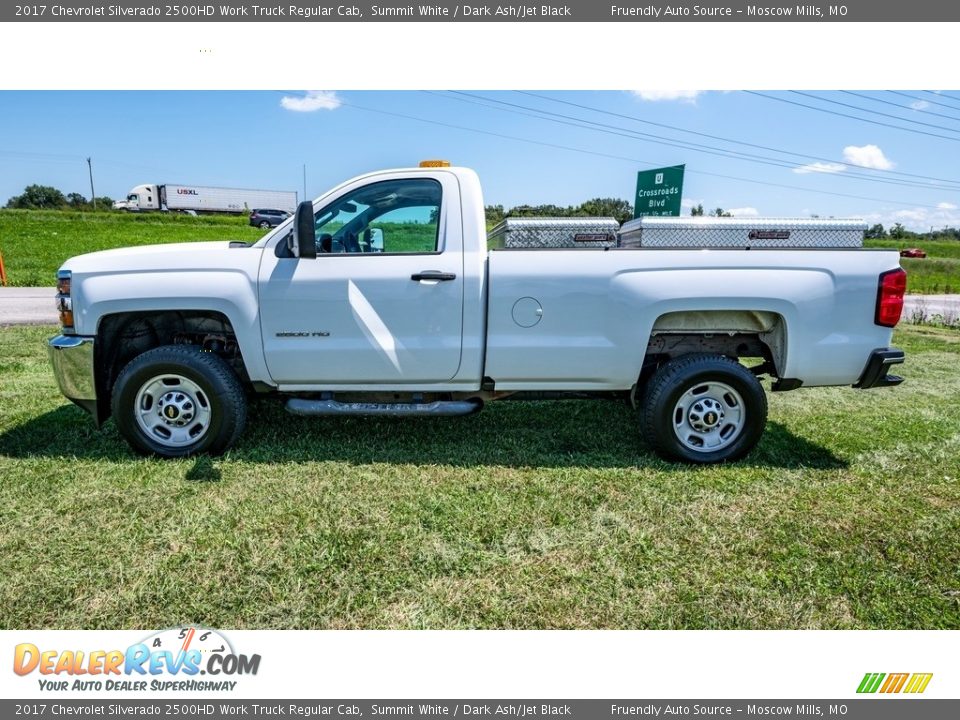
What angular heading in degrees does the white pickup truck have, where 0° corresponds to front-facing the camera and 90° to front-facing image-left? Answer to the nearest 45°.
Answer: approximately 90°

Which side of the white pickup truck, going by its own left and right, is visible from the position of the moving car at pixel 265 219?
right

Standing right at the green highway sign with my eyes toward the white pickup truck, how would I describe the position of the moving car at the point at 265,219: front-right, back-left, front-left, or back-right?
back-right

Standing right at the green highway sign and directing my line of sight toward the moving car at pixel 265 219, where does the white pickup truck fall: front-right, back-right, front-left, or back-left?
back-left

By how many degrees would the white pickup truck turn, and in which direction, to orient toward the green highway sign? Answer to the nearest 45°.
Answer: approximately 135° to its right
